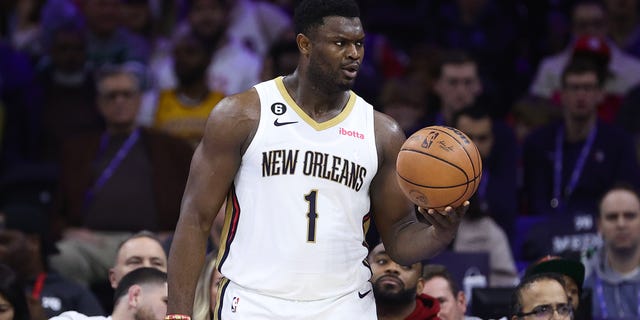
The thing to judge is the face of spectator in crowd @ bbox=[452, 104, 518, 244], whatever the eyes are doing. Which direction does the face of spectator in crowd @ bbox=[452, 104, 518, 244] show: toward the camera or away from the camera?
toward the camera

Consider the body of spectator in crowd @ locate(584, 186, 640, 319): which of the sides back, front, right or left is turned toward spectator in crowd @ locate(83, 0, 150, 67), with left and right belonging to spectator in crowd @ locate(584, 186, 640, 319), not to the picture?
right

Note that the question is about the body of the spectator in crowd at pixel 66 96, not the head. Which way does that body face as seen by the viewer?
toward the camera

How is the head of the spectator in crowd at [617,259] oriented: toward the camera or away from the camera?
toward the camera

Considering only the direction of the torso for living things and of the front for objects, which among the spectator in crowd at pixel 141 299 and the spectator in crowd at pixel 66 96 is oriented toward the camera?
the spectator in crowd at pixel 66 96

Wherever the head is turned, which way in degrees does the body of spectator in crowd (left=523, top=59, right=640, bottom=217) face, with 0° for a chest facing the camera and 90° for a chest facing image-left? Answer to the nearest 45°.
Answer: approximately 0°

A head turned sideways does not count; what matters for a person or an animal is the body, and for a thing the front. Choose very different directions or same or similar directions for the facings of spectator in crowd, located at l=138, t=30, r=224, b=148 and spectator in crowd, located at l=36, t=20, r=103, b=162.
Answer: same or similar directions

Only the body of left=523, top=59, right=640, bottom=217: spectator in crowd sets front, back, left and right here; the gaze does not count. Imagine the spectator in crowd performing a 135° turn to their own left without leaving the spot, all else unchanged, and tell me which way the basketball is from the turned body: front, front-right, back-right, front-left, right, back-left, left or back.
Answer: back-right

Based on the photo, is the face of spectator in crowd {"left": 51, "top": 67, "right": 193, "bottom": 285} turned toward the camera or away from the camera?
toward the camera

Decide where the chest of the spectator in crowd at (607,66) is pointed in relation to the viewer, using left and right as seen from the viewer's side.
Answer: facing the viewer
